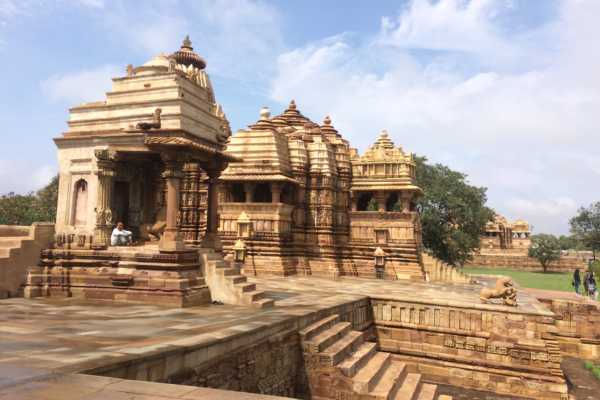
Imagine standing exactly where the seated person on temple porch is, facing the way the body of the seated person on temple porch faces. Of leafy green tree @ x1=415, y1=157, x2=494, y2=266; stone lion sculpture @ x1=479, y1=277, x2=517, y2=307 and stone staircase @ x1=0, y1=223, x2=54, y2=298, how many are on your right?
1

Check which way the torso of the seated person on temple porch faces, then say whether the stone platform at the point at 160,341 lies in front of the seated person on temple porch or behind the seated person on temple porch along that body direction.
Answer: in front

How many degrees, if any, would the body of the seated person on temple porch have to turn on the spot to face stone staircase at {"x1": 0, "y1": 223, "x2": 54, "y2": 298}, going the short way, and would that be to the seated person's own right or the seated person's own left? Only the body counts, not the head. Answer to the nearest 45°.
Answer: approximately 90° to the seated person's own right

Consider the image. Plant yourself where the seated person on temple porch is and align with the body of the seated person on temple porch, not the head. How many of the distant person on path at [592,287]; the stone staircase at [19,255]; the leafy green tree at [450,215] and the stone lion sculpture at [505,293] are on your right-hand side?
1

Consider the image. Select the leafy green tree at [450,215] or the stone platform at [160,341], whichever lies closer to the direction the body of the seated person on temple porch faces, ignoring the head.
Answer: the stone platform

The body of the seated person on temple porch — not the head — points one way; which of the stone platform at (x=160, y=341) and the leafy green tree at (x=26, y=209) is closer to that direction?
the stone platform

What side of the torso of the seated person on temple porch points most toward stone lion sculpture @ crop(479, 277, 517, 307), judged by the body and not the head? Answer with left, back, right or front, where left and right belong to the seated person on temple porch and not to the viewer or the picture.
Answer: left

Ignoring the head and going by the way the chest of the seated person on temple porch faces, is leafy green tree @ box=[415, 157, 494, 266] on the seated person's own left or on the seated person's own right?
on the seated person's own left

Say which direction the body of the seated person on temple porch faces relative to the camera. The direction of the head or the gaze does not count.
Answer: toward the camera

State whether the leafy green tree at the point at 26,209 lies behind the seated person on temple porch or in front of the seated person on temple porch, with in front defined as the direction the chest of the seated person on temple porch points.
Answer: behind
